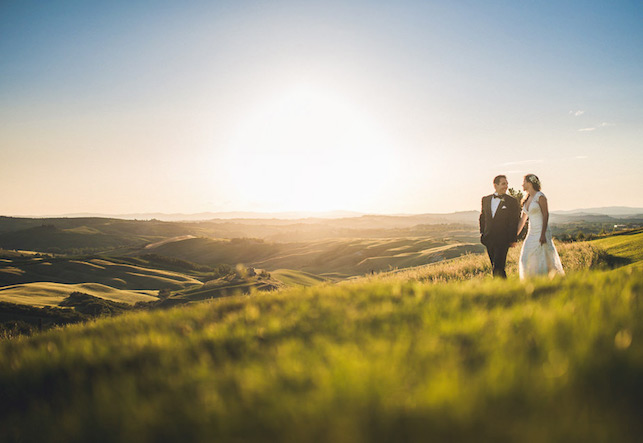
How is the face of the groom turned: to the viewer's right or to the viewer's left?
to the viewer's right

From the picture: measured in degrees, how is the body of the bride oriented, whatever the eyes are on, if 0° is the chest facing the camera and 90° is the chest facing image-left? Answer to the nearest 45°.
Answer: approximately 45°

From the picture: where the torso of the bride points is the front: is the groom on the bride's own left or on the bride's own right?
on the bride's own right
